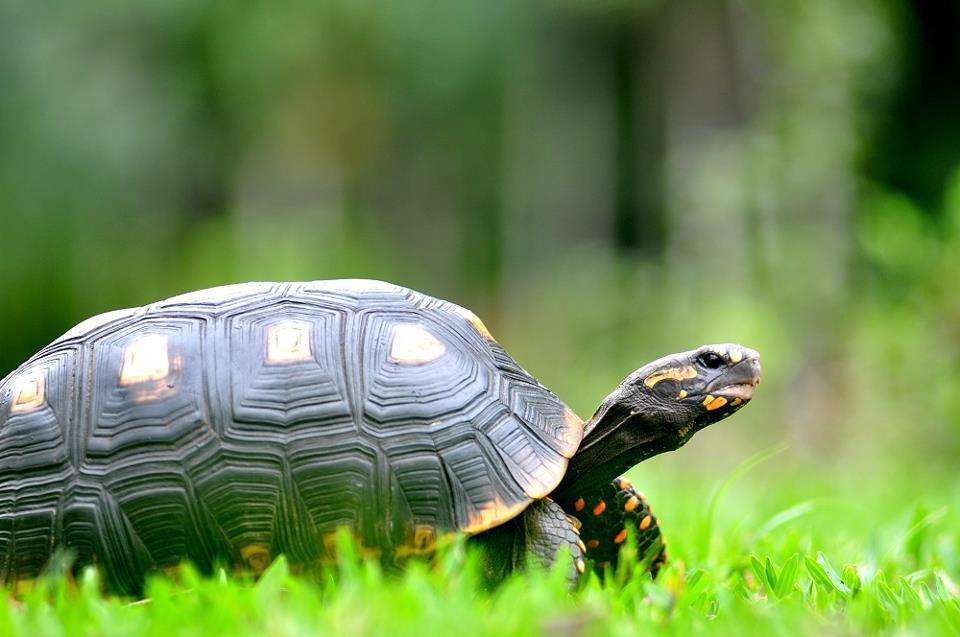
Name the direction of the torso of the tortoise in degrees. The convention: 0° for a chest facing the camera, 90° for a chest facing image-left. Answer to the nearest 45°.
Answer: approximately 270°
